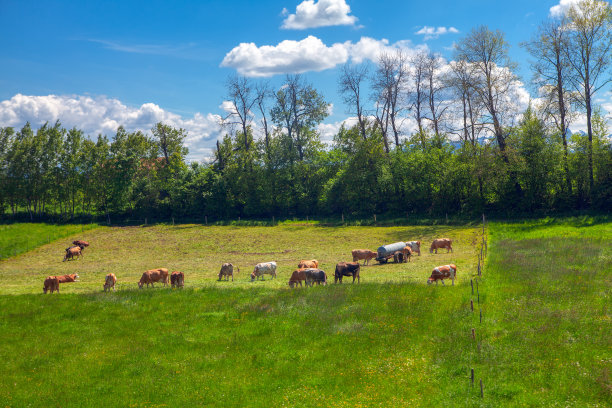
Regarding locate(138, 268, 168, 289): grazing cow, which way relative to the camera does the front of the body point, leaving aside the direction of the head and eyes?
to the viewer's left

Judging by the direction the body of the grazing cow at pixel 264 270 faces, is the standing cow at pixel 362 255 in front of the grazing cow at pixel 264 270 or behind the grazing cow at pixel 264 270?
behind

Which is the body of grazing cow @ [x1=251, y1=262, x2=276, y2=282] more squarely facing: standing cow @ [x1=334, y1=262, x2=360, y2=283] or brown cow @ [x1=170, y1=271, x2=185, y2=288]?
the brown cow

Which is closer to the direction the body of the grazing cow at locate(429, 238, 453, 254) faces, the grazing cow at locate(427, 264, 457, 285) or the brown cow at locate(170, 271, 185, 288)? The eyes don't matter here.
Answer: the brown cow

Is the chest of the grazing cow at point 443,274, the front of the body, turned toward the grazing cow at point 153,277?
yes

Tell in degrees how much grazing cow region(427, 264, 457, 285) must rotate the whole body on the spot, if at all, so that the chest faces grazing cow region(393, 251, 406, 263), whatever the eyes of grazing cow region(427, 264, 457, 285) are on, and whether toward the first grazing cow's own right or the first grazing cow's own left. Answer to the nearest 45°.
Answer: approximately 90° to the first grazing cow's own right

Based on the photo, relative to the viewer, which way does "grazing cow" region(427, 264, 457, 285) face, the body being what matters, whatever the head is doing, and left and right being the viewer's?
facing to the left of the viewer

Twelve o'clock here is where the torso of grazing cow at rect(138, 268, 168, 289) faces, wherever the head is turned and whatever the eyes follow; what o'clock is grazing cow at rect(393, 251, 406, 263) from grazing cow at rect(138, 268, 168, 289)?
grazing cow at rect(393, 251, 406, 263) is roughly at 6 o'clock from grazing cow at rect(138, 268, 168, 289).
